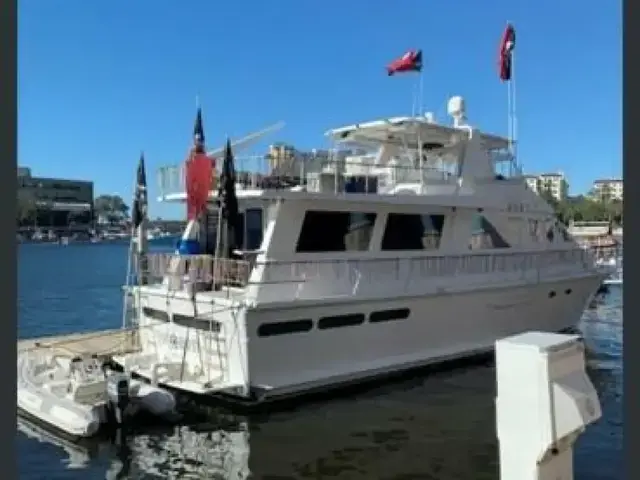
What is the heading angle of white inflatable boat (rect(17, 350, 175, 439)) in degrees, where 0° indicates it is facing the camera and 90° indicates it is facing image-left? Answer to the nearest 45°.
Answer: approximately 135°

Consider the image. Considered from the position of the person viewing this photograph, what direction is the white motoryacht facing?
facing away from the viewer and to the right of the viewer

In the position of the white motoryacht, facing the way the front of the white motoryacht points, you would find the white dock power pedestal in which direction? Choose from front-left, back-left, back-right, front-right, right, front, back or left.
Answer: back-right

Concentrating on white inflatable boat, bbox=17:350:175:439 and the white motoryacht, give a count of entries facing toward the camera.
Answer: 0

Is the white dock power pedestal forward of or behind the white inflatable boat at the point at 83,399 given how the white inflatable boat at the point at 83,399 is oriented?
behind
